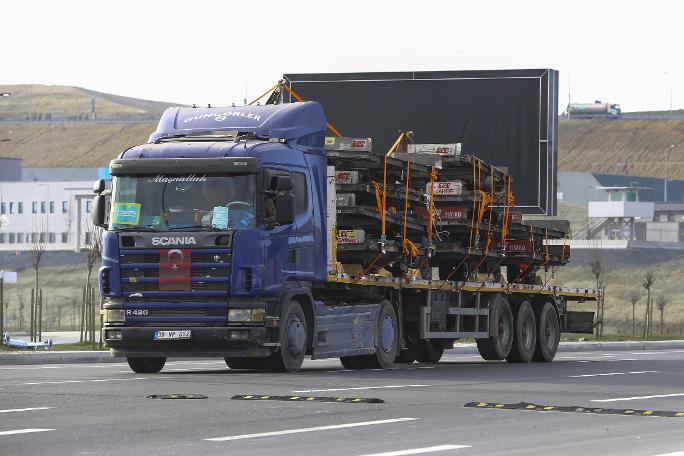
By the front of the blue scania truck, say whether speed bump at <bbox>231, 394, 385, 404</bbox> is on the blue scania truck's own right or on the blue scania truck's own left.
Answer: on the blue scania truck's own left

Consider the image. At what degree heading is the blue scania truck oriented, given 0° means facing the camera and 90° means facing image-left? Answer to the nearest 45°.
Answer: approximately 45°

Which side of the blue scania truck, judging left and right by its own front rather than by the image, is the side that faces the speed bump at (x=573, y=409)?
left

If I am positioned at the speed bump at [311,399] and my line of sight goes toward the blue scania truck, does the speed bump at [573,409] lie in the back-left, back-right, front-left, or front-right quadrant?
back-right
